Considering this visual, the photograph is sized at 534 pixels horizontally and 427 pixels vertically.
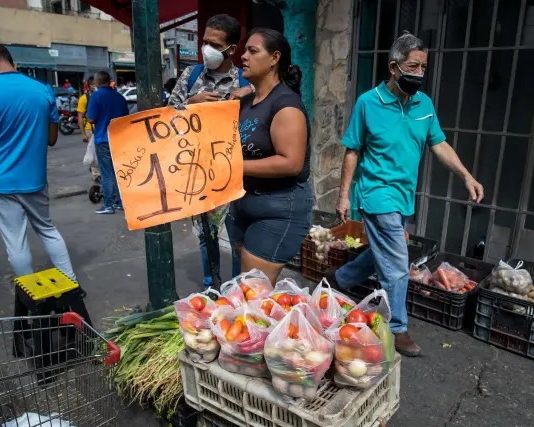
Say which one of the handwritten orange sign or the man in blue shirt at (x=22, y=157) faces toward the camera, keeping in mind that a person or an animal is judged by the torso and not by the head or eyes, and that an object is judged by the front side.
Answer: the handwritten orange sign

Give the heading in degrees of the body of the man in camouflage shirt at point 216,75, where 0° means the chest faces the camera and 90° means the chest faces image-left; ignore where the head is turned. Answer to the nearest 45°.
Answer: approximately 45°

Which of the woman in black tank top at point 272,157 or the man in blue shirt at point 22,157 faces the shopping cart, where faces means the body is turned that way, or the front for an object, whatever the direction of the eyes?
the woman in black tank top

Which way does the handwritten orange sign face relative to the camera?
toward the camera

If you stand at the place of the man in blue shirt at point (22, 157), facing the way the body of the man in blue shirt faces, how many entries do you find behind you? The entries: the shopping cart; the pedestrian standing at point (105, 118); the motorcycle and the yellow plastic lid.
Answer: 2

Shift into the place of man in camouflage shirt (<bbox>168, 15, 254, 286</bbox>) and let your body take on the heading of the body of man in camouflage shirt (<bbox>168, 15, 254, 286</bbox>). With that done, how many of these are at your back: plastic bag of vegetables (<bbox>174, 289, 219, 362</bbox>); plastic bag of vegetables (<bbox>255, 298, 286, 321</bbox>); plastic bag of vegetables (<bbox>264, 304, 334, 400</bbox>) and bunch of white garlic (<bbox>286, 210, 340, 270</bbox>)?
0

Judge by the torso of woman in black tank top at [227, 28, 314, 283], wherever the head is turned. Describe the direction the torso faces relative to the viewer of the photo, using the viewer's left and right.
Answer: facing the viewer and to the left of the viewer

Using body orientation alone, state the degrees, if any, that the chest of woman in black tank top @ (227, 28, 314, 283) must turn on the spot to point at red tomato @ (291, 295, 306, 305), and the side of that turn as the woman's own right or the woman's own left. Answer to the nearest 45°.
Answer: approximately 45° to the woman's own left

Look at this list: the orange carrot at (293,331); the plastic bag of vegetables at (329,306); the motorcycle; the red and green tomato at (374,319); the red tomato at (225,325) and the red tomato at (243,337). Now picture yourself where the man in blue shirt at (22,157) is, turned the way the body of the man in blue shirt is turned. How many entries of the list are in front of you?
1

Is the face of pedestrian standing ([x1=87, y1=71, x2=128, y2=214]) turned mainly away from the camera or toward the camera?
away from the camera

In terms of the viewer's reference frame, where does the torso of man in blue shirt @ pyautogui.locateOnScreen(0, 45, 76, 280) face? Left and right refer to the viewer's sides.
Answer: facing away from the viewer

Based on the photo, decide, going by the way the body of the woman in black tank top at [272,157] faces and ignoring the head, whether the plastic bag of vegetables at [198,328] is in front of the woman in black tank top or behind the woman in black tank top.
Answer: in front
